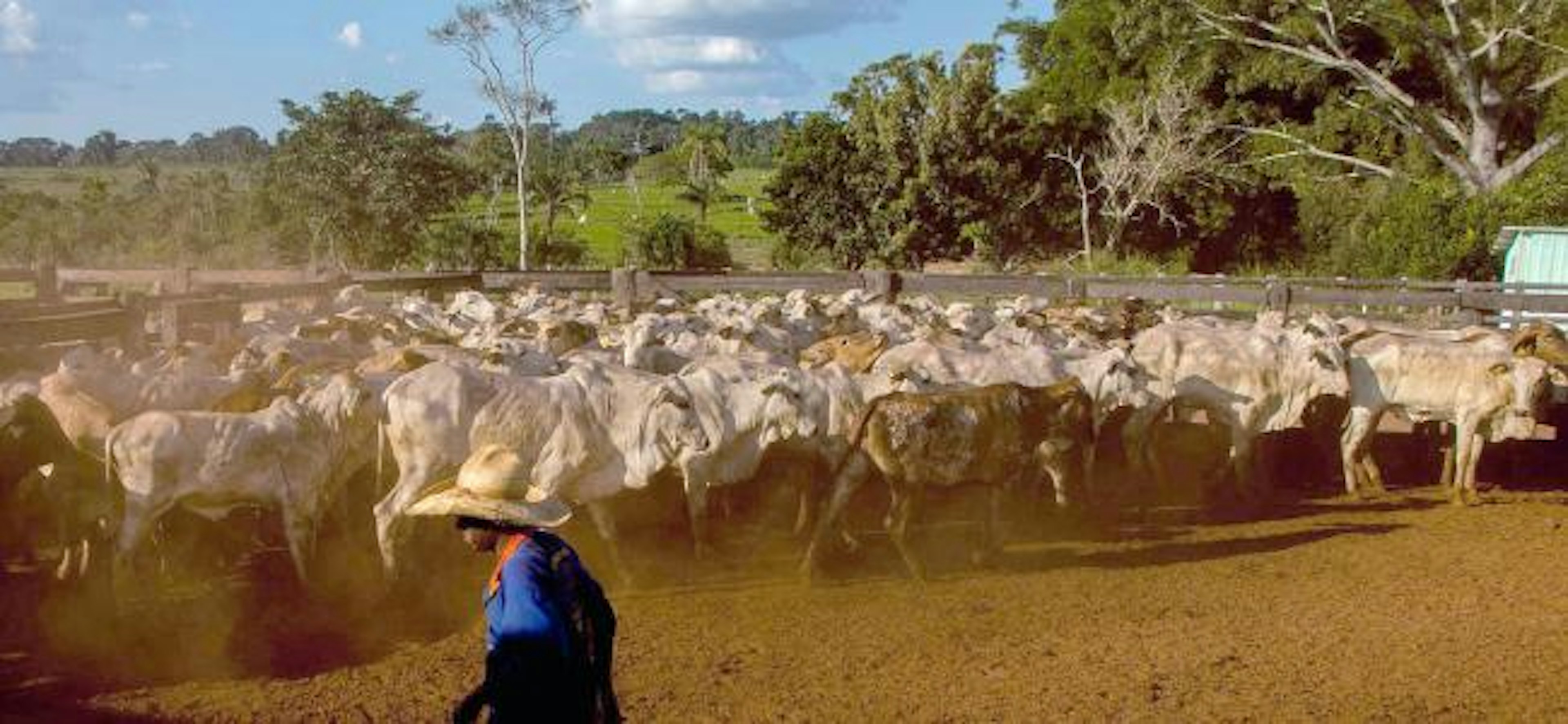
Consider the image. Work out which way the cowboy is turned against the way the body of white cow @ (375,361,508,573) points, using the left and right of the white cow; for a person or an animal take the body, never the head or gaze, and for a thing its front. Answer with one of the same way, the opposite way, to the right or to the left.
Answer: the opposite way

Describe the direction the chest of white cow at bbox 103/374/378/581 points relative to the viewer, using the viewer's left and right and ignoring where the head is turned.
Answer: facing to the right of the viewer

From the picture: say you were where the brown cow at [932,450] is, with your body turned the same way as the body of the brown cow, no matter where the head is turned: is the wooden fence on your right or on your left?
on your left

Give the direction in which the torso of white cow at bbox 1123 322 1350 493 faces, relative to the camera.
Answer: to the viewer's right

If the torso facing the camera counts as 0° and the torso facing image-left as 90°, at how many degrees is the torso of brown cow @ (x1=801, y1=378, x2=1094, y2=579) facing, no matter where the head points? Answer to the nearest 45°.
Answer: approximately 270°

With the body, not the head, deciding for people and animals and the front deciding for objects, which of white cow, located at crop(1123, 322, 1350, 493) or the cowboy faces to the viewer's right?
the white cow

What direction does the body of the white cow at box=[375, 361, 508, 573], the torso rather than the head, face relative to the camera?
to the viewer's right

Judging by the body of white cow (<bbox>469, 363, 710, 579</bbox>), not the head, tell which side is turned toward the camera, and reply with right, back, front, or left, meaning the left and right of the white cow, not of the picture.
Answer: right

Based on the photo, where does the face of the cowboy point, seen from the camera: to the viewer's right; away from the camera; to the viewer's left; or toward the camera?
to the viewer's left

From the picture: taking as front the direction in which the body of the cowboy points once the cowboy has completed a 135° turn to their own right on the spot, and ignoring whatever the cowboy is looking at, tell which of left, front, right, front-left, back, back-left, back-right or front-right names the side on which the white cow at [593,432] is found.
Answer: front-left

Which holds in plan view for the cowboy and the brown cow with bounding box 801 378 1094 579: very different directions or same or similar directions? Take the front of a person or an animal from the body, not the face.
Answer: very different directions

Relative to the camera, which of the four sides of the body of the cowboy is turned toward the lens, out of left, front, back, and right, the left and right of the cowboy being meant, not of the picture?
left

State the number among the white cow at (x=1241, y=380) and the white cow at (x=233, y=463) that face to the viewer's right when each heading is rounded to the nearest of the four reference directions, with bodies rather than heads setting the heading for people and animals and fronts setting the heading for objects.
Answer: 2

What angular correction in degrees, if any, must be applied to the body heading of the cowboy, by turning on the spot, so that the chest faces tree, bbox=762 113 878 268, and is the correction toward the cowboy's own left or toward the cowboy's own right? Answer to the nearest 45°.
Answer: approximately 90° to the cowboy's own right
